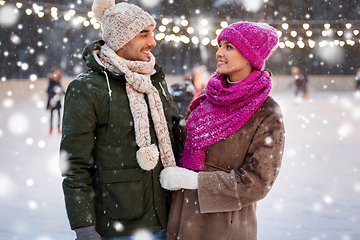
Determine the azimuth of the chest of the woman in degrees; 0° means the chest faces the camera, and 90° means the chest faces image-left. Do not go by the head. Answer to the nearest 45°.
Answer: approximately 45°

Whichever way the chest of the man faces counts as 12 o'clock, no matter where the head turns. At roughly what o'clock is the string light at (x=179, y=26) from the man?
The string light is roughly at 8 o'clock from the man.

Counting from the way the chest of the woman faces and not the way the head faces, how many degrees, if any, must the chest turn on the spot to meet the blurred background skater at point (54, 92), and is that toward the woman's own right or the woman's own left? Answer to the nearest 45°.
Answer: approximately 90° to the woman's own right

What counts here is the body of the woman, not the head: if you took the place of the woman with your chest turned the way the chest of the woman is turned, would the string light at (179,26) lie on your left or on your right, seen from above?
on your right

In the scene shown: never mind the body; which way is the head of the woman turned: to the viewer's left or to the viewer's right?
to the viewer's left
